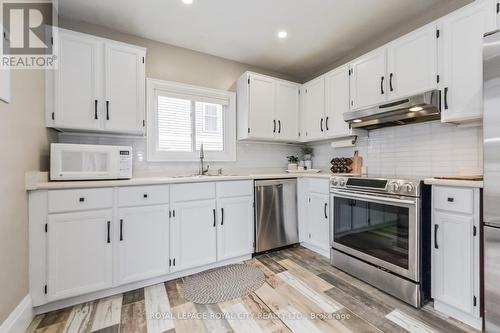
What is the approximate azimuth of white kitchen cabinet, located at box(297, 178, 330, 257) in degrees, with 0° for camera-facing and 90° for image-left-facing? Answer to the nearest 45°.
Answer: approximately 45°

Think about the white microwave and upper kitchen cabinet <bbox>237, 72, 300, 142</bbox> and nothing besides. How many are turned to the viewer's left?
0

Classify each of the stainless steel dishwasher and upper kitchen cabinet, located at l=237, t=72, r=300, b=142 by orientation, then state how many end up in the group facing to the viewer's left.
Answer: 0

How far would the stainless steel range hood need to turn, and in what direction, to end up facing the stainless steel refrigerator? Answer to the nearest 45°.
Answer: approximately 90° to its left

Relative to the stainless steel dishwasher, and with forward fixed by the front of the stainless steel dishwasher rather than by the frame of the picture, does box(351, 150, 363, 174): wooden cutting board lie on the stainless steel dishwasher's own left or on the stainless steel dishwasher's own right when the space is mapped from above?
on the stainless steel dishwasher's own left

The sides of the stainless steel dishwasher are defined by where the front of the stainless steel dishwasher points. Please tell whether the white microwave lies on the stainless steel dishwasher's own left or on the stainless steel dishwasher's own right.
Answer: on the stainless steel dishwasher's own right

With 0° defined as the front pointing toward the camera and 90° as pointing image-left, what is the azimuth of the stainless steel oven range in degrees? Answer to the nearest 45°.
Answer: approximately 45°

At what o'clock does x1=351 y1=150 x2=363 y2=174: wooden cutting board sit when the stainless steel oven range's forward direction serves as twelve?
The wooden cutting board is roughly at 4 o'clock from the stainless steel oven range.
